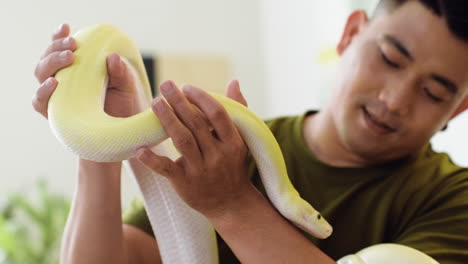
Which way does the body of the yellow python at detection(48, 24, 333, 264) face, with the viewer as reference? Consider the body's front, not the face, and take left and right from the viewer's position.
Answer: facing to the right of the viewer
